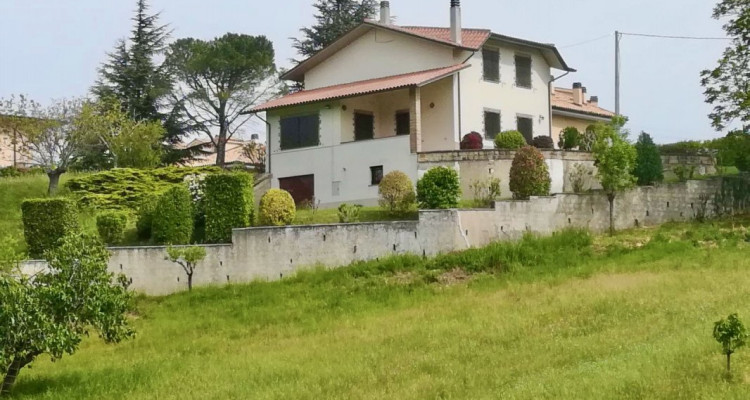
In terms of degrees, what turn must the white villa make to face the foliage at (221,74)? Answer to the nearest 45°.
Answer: approximately 90° to its right

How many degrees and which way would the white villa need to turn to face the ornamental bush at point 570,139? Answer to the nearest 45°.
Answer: approximately 135° to its left

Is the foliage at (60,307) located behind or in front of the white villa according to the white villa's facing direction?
in front

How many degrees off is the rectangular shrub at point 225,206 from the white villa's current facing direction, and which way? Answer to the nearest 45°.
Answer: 0° — it already faces it

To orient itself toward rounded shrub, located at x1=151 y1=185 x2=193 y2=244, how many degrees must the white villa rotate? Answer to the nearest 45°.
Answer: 0° — it already faces it

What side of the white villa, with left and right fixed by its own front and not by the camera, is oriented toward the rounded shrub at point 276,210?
front

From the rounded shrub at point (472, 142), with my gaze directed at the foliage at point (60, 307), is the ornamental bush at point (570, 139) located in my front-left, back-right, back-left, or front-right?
back-left

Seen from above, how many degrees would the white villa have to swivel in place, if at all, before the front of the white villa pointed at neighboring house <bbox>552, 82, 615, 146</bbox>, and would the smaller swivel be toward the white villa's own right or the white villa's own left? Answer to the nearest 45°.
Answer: approximately 180°

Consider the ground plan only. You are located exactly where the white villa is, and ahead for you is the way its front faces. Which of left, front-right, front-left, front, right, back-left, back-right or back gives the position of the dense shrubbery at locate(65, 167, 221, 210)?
front-right

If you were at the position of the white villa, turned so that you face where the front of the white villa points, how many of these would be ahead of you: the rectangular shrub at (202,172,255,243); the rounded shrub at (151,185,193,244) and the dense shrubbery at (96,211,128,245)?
3

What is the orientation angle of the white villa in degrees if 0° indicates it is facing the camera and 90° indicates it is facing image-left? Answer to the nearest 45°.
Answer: approximately 45°
